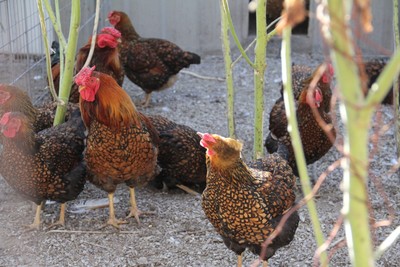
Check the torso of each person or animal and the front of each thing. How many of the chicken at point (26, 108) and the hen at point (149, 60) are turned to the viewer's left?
2

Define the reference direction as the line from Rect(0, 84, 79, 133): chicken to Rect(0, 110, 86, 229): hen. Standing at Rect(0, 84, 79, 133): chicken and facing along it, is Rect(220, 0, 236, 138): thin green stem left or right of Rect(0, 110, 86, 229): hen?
left

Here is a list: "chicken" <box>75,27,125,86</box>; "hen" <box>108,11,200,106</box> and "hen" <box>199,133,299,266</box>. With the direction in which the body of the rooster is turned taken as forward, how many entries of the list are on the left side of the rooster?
1

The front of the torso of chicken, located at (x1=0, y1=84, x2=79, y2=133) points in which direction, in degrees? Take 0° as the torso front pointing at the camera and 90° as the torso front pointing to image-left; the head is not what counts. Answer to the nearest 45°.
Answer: approximately 90°

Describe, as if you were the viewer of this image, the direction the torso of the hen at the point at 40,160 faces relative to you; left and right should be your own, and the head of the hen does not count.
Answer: facing the viewer and to the left of the viewer

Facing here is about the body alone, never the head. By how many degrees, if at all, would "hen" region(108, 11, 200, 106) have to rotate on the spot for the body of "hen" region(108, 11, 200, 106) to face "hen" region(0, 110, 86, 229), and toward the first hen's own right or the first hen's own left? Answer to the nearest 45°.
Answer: approximately 90° to the first hen's own left

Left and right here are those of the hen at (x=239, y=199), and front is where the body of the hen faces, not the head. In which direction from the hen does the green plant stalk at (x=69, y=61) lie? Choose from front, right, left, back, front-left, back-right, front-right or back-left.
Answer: right

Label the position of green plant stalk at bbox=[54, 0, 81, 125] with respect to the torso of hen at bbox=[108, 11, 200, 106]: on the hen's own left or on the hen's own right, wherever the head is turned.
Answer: on the hen's own left

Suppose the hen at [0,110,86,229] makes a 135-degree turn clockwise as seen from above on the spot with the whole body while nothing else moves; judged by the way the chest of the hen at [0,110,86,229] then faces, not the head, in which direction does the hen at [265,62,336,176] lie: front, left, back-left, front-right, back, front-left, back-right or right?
right

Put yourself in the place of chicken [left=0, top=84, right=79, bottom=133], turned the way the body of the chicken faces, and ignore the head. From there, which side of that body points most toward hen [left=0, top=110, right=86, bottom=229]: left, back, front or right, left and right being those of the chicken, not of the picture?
left

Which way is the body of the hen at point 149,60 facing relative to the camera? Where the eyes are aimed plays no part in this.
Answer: to the viewer's left

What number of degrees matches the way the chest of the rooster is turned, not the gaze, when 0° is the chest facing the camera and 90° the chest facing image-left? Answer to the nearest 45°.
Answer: approximately 45°
